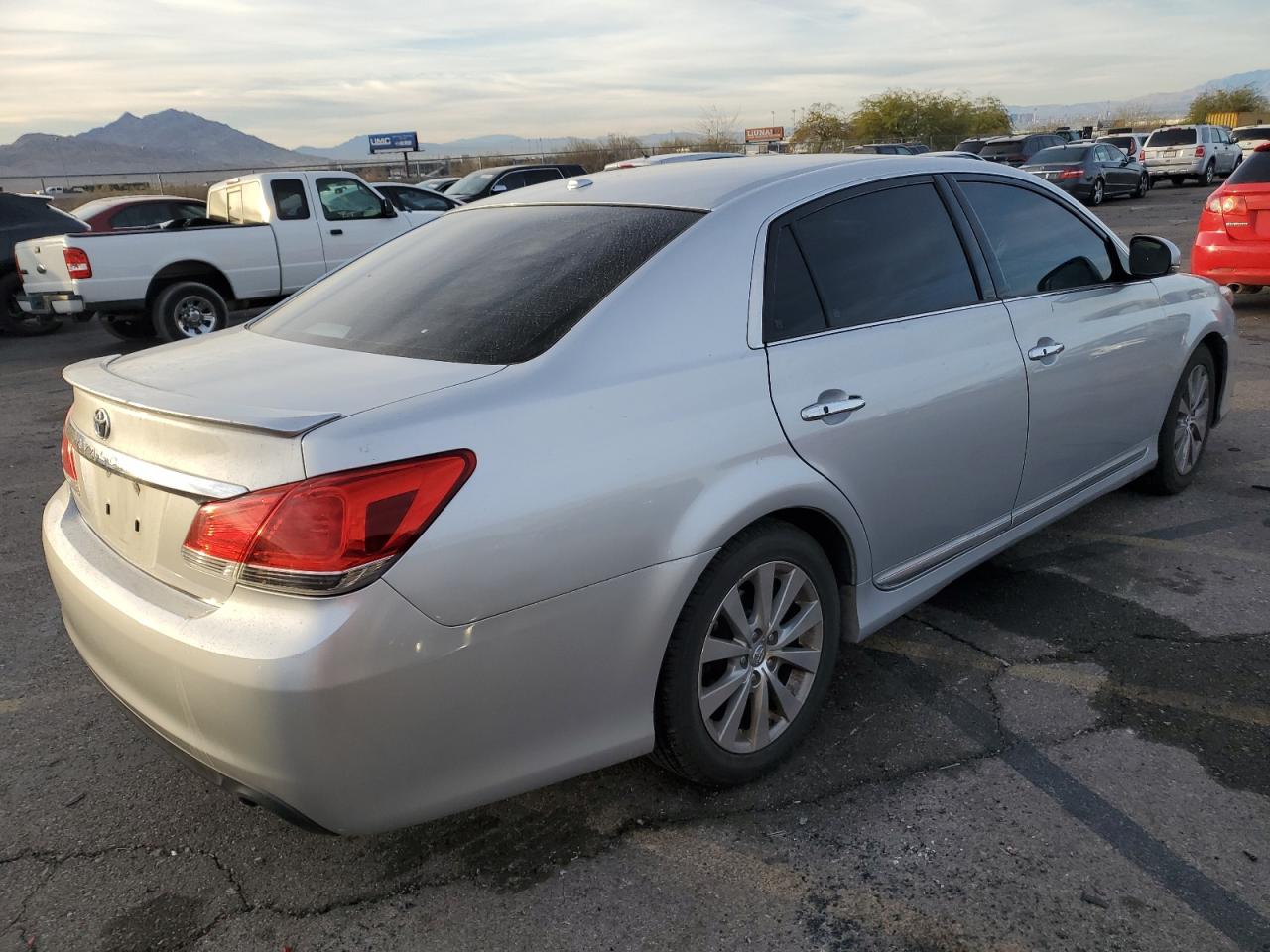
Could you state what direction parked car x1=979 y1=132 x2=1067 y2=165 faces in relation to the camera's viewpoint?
facing away from the viewer and to the right of the viewer

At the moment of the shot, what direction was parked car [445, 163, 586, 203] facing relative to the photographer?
facing the viewer and to the left of the viewer

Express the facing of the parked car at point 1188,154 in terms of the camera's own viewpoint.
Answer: facing away from the viewer and to the right of the viewer

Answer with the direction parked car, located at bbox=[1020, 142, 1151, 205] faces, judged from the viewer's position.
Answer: facing away from the viewer and to the right of the viewer

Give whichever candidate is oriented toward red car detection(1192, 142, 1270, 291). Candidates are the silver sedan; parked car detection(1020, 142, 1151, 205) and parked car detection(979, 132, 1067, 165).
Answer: the silver sedan

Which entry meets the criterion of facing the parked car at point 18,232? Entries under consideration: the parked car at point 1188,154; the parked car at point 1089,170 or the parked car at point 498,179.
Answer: the parked car at point 498,179

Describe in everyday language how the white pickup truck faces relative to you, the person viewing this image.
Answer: facing away from the viewer and to the right of the viewer

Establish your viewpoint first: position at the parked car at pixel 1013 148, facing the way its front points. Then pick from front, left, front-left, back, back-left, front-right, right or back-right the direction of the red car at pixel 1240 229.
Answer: back-right

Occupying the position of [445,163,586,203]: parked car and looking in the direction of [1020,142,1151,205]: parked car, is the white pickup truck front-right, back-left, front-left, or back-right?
back-right

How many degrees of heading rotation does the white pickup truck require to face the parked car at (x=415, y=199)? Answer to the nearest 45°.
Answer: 0° — it already faces it

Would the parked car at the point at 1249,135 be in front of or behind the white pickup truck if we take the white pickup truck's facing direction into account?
in front
